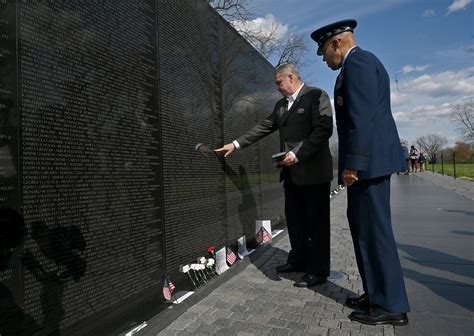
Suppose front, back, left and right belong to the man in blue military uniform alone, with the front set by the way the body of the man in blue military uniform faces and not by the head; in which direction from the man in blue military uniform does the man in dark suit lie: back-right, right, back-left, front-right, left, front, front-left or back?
front-right

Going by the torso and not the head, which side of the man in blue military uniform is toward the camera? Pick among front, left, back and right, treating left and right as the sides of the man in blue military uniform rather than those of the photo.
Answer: left

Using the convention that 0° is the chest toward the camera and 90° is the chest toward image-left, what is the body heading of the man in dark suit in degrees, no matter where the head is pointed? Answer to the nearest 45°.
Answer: approximately 45°

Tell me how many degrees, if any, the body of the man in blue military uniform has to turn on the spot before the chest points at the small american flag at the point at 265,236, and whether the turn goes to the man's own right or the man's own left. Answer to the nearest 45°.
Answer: approximately 45° to the man's own right

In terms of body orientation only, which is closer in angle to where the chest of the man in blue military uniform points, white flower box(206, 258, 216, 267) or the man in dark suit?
the white flower

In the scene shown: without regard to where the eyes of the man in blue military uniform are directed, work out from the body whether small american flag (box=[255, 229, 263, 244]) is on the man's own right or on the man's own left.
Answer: on the man's own right

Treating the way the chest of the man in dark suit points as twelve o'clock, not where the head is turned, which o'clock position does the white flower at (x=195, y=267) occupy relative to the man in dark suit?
The white flower is roughly at 1 o'clock from the man in dark suit.

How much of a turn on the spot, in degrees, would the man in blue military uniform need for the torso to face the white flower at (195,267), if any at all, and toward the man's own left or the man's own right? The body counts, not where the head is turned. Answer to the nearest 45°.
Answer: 0° — they already face it
